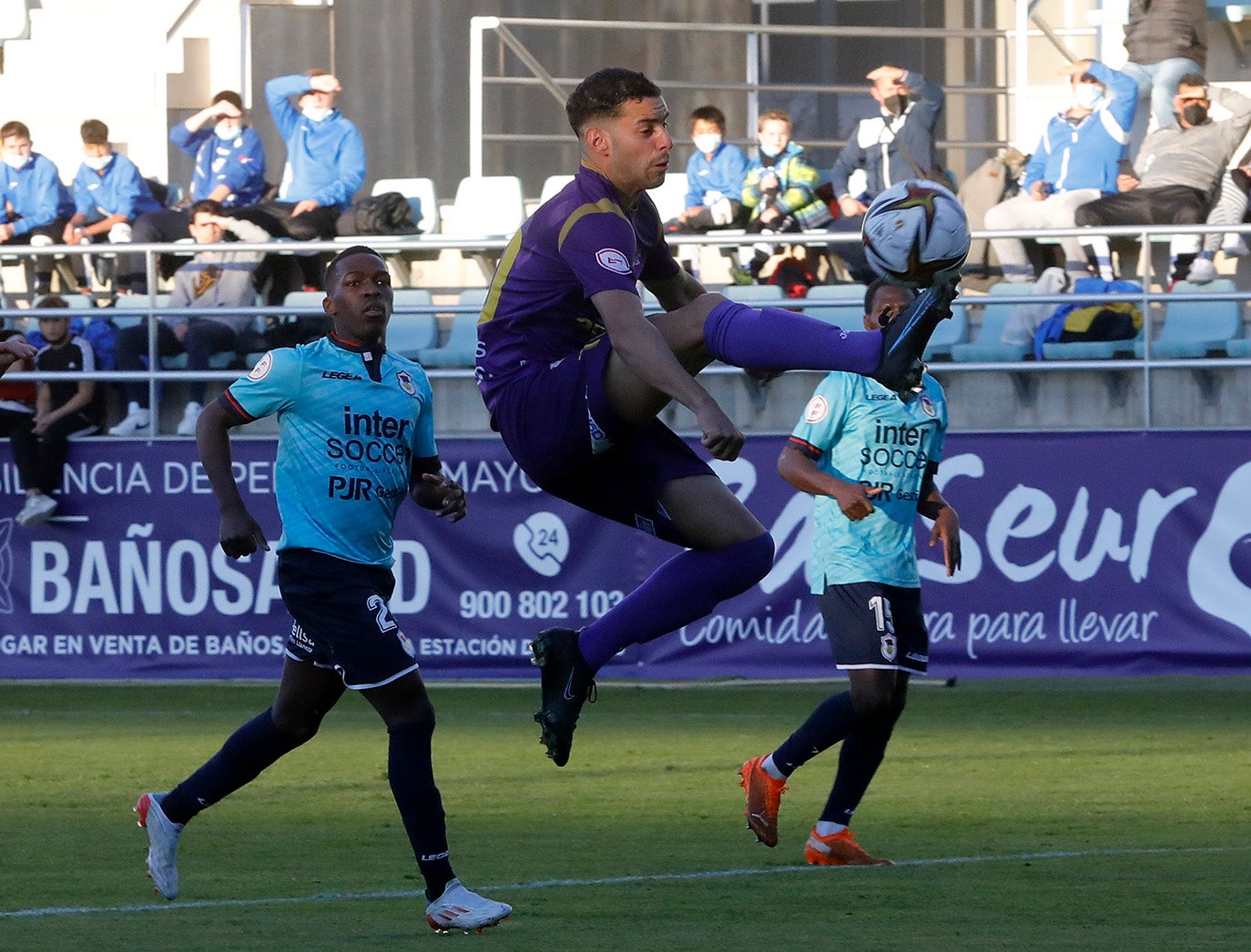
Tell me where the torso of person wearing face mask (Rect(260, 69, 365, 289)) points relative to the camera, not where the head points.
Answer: toward the camera

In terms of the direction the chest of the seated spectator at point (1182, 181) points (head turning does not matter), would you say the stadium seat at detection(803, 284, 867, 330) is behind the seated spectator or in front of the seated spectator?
in front

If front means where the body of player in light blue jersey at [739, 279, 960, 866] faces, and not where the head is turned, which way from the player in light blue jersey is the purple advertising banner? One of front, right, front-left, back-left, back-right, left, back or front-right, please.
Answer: back-left

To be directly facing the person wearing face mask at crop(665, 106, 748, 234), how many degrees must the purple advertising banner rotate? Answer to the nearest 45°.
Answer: approximately 180°

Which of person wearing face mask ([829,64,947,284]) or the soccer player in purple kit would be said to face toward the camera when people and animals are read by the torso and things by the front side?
the person wearing face mask

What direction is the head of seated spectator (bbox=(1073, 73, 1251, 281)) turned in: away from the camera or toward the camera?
toward the camera

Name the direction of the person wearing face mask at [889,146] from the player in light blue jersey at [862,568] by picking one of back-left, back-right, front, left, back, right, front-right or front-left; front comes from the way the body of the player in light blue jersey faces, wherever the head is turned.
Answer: back-left

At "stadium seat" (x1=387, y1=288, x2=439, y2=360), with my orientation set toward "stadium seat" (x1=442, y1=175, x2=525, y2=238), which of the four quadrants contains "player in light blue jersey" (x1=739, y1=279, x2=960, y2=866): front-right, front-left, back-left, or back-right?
back-right

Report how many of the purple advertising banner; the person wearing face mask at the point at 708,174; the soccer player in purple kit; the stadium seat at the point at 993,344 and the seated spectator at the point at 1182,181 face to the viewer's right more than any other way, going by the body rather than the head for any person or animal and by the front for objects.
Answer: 1

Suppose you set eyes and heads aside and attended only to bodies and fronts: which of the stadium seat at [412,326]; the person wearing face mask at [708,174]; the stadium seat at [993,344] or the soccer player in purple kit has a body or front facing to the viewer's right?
the soccer player in purple kit

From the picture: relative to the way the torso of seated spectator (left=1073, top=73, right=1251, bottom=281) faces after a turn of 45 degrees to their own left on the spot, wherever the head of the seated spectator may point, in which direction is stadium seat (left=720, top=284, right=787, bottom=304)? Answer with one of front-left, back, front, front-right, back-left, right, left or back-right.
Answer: right

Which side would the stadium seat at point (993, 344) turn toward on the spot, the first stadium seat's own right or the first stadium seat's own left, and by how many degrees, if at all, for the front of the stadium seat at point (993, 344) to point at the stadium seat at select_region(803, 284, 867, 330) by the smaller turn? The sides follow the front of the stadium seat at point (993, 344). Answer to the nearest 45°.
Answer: approximately 90° to the first stadium seat's own right

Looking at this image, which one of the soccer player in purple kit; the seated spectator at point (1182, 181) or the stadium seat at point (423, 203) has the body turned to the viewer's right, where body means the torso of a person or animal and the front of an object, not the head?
the soccer player in purple kit

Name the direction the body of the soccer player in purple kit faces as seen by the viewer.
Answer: to the viewer's right

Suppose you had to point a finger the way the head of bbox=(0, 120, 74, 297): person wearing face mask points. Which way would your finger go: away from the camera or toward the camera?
toward the camera

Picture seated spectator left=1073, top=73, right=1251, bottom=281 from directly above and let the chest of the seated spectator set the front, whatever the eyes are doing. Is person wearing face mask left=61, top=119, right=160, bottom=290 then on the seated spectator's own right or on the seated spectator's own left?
on the seated spectator's own right

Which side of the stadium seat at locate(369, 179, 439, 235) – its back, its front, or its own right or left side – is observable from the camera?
front

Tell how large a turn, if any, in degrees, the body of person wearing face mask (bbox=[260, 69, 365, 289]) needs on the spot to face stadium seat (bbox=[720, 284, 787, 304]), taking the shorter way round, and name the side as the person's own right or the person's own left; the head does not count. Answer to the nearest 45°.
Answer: approximately 45° to the person's own left
